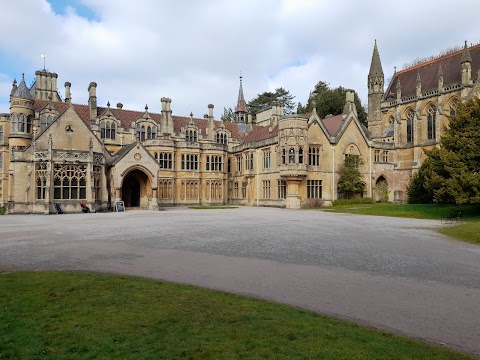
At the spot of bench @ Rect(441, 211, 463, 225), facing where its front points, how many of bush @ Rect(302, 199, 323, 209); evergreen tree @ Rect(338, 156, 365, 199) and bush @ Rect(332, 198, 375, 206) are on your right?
3

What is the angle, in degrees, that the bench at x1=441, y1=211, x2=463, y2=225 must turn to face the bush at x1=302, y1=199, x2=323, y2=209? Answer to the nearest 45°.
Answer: approximately 90° to its right

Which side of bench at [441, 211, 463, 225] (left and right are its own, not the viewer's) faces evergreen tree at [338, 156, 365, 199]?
right

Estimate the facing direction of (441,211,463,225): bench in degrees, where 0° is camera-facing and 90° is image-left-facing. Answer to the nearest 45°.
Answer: approximately 45°

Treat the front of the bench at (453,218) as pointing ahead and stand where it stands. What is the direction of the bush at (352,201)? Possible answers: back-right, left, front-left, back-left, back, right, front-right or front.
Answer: right
